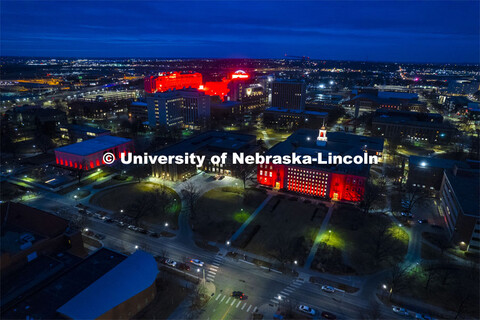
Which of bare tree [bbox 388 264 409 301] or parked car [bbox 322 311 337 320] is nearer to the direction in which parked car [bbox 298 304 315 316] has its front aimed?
the parked car

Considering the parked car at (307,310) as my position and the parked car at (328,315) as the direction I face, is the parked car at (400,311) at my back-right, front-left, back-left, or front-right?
front-left

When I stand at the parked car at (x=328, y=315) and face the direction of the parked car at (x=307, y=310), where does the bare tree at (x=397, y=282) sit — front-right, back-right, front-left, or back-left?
back-right

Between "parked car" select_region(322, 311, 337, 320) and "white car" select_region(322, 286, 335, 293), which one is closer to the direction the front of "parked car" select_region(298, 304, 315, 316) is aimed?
the parked car

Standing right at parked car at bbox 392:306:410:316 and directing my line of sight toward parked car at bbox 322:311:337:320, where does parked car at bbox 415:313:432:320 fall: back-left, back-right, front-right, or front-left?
back-left

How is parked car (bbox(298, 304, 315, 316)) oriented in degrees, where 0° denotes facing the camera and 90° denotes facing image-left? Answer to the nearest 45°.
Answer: approximately 315°

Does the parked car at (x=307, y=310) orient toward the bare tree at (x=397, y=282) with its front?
no

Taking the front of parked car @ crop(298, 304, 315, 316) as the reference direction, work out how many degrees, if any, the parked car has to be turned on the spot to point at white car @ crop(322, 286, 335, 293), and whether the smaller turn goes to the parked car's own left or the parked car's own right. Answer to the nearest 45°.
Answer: approximately 90° to the parked car's own left

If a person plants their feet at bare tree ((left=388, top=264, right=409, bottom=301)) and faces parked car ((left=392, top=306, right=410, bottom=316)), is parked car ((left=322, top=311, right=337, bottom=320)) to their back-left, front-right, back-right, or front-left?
front-right

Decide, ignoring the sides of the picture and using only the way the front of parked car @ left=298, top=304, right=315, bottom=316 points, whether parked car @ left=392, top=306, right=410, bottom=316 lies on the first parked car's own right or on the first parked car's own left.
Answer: on the first parked car's own left

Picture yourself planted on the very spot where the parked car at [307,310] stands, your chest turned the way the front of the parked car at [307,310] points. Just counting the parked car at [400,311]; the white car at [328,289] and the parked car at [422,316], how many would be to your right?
0

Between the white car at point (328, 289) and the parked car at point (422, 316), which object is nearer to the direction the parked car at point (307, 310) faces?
the parked car

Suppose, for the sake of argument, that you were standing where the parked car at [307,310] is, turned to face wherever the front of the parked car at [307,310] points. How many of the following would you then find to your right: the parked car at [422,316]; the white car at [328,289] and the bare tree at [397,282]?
0
